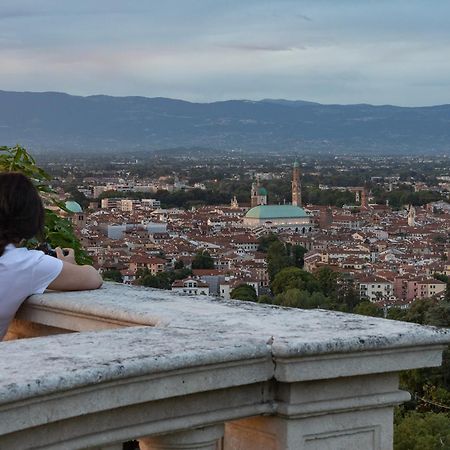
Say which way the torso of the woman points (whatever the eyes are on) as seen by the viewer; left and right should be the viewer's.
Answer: facing away from the viewer and to the right of the viewer

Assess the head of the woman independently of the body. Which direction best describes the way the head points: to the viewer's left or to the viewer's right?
to the viewer's right

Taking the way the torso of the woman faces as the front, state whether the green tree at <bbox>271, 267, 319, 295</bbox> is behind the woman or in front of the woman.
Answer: in front

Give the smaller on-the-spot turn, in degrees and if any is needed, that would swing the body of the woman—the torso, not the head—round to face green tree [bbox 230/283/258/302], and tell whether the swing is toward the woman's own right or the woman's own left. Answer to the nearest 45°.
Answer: approximately 45° to the woman's own left

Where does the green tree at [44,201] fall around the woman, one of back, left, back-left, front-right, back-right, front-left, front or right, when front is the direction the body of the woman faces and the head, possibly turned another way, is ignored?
front-left

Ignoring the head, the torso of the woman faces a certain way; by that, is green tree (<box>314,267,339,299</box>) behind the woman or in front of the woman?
in front
